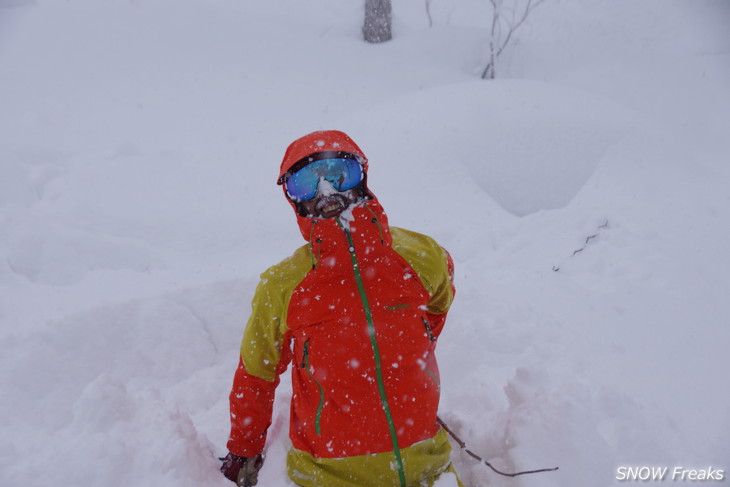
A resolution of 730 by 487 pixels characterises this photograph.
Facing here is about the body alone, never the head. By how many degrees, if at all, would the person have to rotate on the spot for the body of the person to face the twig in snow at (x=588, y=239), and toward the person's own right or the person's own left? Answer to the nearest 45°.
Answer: approximately 135° to the person's own left

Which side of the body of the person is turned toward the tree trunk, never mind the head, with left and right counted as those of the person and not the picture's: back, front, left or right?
back

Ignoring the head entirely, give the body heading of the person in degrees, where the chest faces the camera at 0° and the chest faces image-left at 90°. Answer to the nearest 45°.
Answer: approximately 0°
